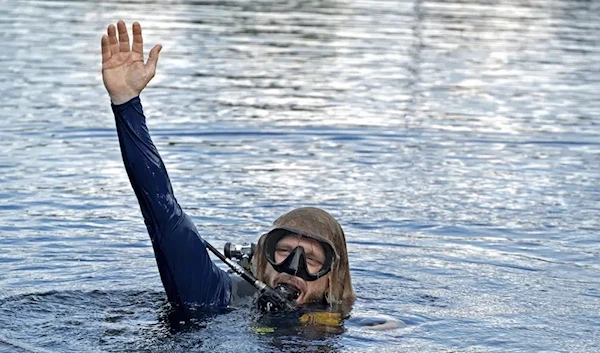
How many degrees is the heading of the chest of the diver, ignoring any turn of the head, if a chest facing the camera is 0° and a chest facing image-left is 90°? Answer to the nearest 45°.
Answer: approximately 0°
